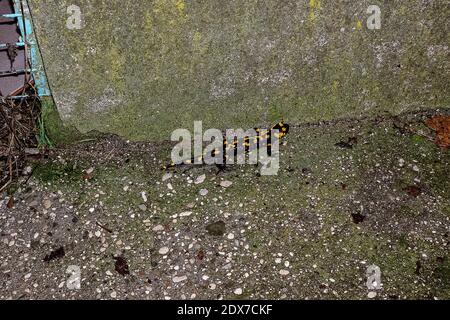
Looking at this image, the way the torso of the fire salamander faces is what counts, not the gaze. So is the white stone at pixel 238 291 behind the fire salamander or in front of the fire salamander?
behind

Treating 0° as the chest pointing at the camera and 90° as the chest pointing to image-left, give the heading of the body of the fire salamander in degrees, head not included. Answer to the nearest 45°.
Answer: approximately 225°

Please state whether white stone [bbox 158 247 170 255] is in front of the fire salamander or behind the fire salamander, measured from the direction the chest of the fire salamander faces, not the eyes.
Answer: behind

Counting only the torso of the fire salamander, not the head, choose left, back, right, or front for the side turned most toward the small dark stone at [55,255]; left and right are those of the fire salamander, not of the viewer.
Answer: back

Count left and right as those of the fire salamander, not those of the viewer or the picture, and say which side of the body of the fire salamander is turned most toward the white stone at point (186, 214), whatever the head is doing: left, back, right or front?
back

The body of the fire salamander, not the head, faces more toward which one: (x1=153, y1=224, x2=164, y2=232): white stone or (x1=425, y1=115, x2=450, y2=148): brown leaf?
the brown leaf

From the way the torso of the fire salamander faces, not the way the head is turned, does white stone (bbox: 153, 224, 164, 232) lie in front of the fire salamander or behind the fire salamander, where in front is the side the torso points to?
behind

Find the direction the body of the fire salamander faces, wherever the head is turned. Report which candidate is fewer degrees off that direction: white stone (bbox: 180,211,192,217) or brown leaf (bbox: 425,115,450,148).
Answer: the brown leaf

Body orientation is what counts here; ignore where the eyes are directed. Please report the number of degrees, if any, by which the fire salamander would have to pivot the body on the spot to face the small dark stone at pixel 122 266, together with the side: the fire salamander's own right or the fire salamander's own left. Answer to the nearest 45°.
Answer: approximately 180°

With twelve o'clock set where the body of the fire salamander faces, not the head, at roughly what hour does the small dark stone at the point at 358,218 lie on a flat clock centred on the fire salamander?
The small dark stone is roughly at 3 o'clock from the fire salamander.
